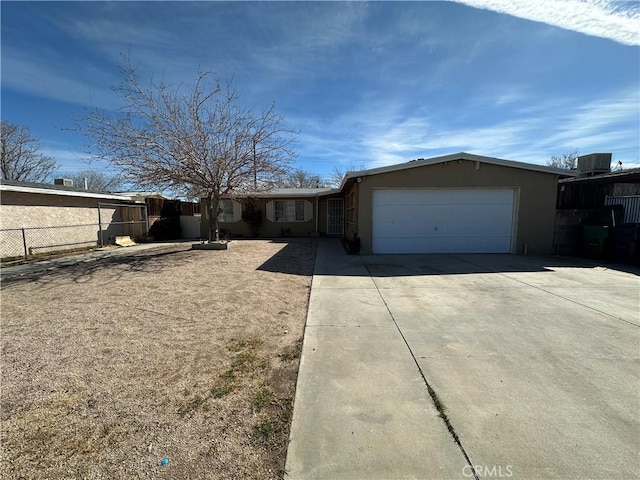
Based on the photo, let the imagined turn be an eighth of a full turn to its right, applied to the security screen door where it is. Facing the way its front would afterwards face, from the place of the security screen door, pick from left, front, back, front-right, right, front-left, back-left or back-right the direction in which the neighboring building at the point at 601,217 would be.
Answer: left

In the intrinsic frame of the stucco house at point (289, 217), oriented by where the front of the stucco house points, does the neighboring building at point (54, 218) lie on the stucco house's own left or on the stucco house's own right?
on the stucco house's own right

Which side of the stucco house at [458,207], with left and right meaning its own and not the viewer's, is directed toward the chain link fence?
right

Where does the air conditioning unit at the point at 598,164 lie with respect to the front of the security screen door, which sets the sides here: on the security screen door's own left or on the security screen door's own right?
on the security screen door's own left

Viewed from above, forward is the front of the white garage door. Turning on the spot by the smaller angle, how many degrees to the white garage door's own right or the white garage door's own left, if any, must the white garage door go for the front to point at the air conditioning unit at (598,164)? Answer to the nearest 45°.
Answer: approximately 135° to the white garage door's own left

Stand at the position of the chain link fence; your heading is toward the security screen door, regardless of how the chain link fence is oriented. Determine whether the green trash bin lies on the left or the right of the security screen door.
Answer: right

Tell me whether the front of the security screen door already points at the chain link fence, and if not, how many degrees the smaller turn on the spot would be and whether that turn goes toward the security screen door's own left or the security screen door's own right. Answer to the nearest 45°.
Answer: approximately 45° to the security screen door's own right

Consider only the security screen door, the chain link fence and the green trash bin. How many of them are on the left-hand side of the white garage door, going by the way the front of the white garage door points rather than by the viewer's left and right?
1

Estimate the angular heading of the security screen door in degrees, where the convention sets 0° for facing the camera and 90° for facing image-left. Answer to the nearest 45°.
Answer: approximately 0°

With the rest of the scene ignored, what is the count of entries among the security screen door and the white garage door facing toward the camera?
2
